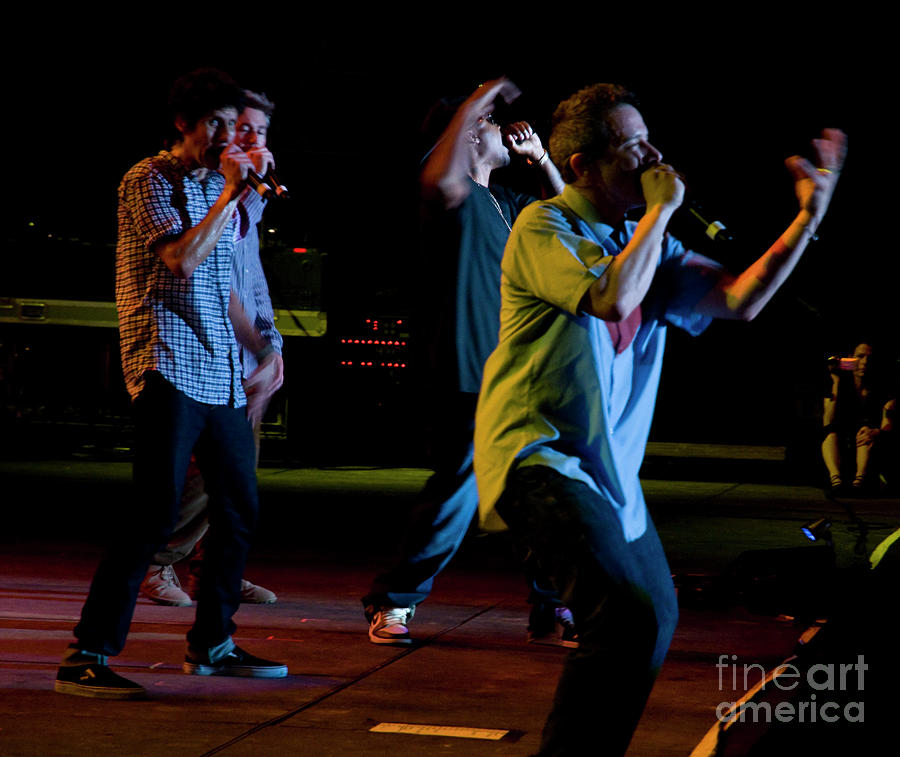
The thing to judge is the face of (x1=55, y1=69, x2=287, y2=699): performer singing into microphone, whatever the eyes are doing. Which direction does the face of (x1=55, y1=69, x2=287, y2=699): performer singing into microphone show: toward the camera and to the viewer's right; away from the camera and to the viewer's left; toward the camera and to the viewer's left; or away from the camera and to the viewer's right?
toward the camera and to the viewer's right

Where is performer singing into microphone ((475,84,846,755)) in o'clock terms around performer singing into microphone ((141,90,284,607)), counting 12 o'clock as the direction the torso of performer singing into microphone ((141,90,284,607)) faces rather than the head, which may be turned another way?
performer singing into microphone ((475,84,846,755)) is roughly at 1 o'clock from performer singing into microphone ((141,90,284,607)).

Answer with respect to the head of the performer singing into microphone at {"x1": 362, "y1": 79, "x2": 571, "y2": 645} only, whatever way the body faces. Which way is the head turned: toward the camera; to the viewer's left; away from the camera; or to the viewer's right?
to the viewer's right

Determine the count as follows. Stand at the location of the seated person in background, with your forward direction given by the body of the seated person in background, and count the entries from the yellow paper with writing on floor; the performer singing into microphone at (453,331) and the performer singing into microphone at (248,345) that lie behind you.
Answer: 0

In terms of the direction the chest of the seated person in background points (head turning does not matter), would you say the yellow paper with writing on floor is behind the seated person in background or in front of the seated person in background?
in front

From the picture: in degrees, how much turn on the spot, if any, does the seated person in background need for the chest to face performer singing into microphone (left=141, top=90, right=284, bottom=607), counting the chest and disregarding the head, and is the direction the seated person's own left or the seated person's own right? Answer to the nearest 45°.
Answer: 0° — they already face them

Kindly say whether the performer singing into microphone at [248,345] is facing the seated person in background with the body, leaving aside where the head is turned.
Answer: no

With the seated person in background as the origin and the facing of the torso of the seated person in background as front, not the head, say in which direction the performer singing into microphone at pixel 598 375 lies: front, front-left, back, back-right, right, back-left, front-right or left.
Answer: front

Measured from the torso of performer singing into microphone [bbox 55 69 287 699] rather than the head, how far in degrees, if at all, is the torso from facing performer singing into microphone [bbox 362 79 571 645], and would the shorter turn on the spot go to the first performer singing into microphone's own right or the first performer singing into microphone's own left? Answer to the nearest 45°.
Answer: approximately 90° to the first performer singing into microphone's own left

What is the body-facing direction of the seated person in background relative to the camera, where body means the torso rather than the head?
toward the camera

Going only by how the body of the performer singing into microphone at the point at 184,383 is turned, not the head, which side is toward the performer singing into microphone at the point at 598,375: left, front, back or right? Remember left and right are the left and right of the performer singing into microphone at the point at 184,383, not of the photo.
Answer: front

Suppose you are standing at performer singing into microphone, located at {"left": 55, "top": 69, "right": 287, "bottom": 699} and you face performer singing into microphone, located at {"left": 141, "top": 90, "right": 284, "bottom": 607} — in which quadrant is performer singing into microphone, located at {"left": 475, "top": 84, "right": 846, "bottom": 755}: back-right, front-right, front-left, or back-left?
back-right

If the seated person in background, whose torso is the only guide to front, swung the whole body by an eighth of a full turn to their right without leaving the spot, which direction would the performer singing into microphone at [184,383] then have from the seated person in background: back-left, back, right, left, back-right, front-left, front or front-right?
front-left

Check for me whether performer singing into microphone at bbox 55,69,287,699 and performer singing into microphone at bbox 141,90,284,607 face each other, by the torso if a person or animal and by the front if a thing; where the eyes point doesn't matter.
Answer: no

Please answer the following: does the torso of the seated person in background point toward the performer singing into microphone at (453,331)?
yes

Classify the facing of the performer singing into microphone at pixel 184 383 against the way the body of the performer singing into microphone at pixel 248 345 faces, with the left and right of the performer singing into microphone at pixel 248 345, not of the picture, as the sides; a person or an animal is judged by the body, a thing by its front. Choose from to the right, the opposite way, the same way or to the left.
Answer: the same way

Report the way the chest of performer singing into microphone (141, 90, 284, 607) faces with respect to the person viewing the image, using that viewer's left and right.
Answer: facing the viewer and to the right of the viewer

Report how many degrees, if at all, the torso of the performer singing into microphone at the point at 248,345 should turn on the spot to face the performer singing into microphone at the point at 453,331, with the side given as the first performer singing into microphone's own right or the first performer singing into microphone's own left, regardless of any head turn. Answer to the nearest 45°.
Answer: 0° — they already face them
